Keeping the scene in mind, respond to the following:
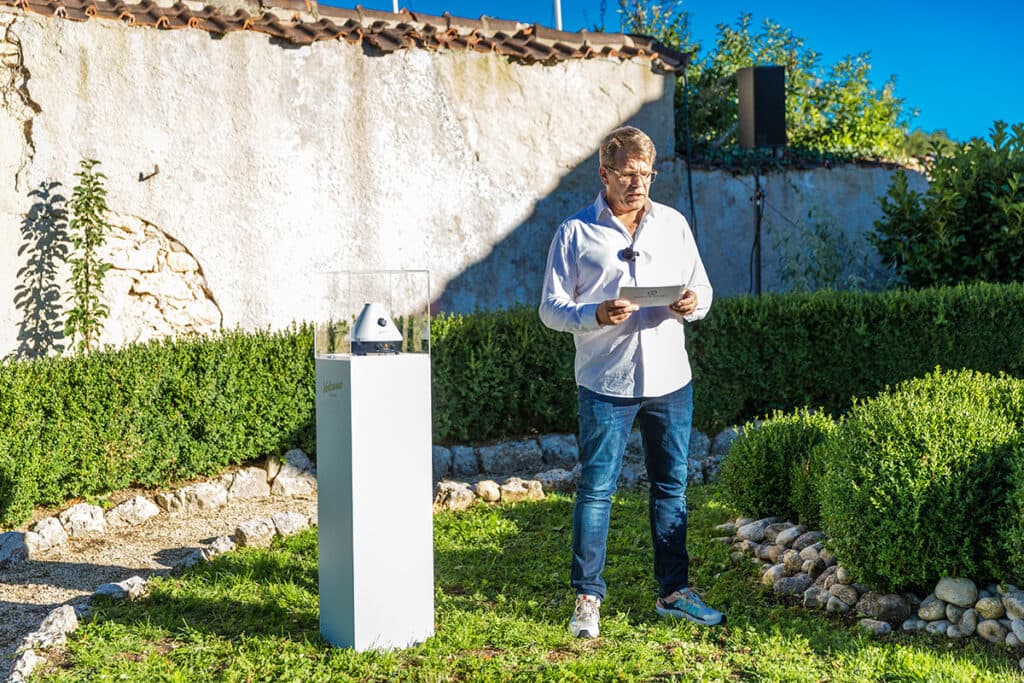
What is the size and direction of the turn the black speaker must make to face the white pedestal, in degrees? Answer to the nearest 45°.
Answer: approximately 45° to its right

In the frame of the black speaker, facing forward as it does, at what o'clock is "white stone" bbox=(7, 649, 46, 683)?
The white stone is roughly at 2 o'clock from the black speaker.

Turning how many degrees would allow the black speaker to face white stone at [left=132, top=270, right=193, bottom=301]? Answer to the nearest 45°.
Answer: approximately 90° to its right

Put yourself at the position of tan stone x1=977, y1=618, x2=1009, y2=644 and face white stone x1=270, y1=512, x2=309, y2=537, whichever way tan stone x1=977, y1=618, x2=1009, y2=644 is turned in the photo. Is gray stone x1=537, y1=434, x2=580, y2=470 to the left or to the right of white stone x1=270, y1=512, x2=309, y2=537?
right

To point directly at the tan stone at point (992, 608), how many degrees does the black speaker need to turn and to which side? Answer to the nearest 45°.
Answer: approximately 45° to its right

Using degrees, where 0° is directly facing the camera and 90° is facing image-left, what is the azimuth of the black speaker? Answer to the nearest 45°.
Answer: approximately 315°

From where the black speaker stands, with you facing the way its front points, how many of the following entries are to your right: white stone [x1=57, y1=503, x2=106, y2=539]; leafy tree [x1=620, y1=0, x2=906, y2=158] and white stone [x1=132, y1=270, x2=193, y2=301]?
2

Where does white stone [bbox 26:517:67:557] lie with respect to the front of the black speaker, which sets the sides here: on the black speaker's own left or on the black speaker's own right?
on the black speaker's own right

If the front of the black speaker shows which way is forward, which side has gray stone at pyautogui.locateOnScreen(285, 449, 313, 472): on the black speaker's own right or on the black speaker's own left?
on the black speaker's own right

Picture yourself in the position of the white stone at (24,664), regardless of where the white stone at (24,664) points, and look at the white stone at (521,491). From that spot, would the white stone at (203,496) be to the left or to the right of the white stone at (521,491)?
left

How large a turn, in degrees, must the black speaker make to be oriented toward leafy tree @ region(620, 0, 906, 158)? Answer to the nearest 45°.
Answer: approximately 135° to its left
